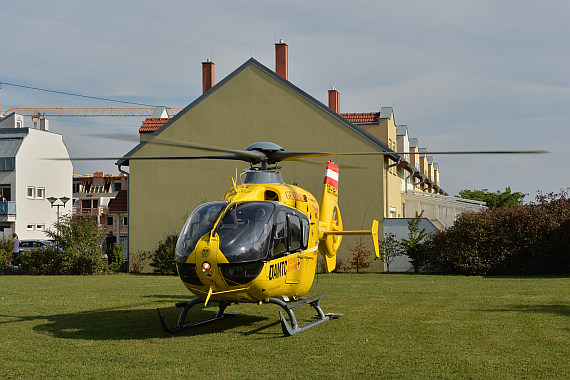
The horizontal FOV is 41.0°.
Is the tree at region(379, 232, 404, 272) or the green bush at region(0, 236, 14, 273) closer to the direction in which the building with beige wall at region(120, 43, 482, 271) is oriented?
the tree

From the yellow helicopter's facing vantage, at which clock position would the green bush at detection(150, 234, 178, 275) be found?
The green bush is roughly at 4 o'clock from the yellow helicopter.

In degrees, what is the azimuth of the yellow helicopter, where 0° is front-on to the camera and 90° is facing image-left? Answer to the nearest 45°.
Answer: approximately 45°

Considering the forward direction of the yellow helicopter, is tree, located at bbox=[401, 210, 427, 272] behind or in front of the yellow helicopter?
behind

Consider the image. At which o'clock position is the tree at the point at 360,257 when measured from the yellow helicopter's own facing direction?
The tree is roughly at 5 o'clock from the yellow helicopter.
